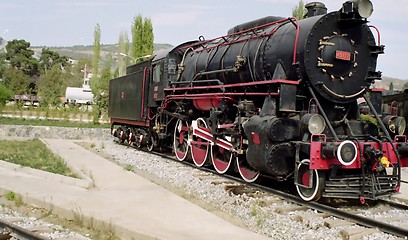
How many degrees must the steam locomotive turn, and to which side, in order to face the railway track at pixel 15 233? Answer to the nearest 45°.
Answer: approximately 90° to its right

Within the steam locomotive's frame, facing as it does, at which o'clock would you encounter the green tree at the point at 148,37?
The green tree is roughly at 7 o'clock from the steam locomotive.

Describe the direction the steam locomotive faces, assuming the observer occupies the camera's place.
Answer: facing the viewer and to the right of the viewer

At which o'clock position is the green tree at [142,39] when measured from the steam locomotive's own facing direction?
The green tree is roughly at 7 o'clock from the steam locomotive.
